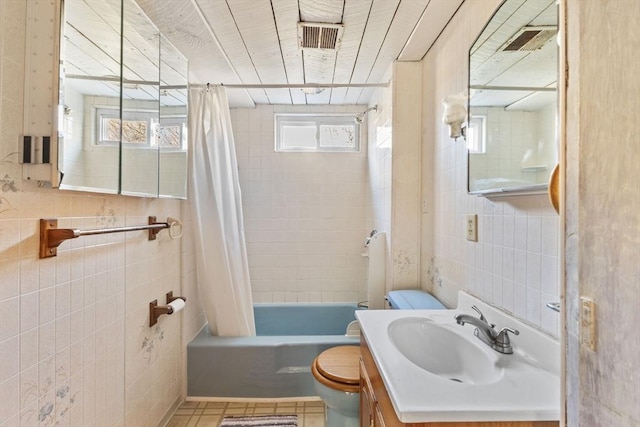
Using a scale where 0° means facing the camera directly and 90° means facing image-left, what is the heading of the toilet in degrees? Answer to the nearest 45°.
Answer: approximately 90°

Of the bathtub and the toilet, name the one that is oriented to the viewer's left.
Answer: the toilet

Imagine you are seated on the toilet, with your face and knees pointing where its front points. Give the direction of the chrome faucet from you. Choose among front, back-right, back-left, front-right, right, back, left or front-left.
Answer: back-left

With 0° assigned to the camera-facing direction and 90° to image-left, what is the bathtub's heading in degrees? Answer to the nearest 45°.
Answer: approximately 0°

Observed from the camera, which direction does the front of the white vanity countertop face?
facing to the left of the viewer

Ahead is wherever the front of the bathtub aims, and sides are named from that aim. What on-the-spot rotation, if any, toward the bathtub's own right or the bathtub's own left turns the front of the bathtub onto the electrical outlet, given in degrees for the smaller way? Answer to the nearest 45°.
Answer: approximately 45° to the bathtub's own left

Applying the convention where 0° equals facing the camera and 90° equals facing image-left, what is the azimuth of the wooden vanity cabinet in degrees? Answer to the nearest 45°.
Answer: approximately 90°

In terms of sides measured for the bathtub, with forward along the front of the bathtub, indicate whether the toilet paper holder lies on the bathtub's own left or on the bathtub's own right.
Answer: on the bathtub's own right
